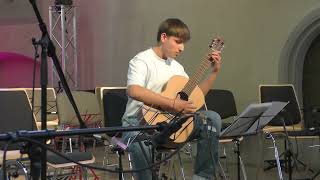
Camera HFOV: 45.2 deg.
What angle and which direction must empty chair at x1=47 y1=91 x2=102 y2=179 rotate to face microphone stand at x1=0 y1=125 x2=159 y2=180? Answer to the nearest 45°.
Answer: approximately 45° to its left

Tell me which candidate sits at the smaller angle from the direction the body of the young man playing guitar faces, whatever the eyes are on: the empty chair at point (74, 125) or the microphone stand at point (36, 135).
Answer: the microphone stand

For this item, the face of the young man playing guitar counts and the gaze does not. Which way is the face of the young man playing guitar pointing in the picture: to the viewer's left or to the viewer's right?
to the viewer's right

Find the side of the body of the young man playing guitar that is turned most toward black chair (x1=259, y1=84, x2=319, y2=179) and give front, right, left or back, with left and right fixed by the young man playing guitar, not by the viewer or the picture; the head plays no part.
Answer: left

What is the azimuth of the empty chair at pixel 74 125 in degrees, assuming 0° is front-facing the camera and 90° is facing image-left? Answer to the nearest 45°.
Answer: approximately 45°

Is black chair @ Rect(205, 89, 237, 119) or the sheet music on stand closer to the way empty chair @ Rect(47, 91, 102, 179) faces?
the sheet music on stand

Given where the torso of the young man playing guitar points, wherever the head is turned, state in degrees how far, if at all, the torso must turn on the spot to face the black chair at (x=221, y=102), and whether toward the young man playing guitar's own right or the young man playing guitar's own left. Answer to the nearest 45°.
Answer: approximately 135° to the young man playing guitar's own left

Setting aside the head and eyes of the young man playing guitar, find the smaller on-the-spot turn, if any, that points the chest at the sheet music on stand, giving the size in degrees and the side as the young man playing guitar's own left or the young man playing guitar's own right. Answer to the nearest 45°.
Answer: approximately 90° to the young man playing guitar's own left

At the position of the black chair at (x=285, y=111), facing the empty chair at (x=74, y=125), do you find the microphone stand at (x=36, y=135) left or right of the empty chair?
left

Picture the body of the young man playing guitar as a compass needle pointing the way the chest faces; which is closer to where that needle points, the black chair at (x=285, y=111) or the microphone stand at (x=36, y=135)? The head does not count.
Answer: the microphone stand

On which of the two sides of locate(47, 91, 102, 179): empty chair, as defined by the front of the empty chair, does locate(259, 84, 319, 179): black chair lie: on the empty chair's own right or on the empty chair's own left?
on the empty chair's own left

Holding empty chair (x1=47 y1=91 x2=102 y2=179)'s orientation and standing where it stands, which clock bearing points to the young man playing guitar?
The young man playing guitar is roughly at 10 o'clock from the empty chair.
